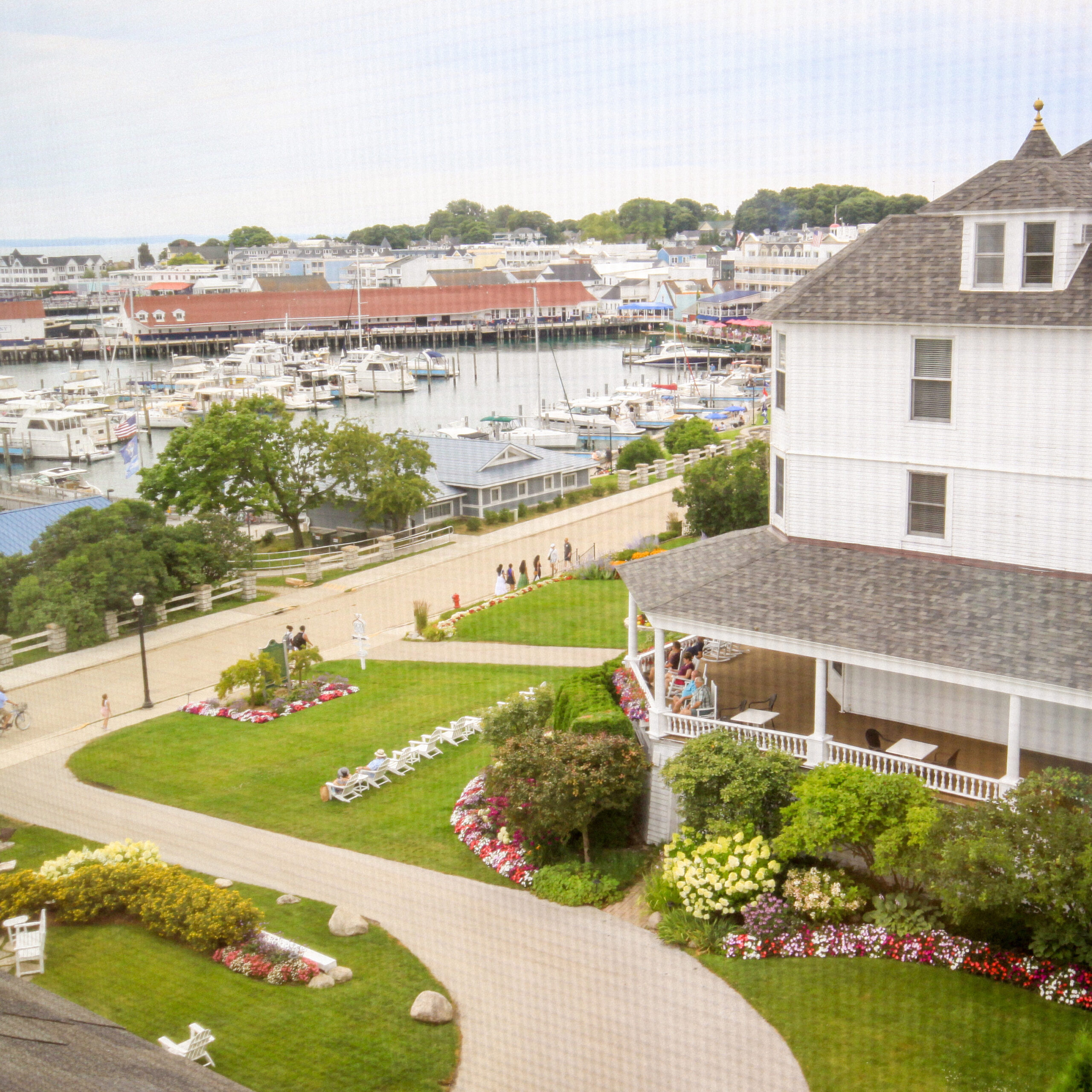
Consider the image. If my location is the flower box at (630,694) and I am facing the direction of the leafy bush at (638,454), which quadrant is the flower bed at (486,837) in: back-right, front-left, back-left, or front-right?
back-left

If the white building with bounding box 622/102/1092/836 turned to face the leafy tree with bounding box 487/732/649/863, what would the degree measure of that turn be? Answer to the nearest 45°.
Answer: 0° — it already faces it

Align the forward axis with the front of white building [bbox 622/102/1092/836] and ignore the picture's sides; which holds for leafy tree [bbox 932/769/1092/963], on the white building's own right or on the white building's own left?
on the white building's own left

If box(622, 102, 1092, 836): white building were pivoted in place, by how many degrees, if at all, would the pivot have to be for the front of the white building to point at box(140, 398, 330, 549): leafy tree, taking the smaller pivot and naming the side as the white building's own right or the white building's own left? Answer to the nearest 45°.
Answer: approximately 45° to the white building's own right

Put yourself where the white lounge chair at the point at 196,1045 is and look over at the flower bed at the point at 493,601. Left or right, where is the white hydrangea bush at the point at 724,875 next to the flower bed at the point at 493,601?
right

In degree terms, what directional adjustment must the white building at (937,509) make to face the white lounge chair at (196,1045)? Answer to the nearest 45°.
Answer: approximately 45° to its left

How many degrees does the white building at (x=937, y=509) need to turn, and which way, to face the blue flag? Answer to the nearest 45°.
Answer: approximately 45° to its right

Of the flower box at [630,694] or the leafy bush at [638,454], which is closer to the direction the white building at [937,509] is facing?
the flower box

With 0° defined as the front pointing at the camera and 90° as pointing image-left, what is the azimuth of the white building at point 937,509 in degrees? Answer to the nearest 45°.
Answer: approximately 90°

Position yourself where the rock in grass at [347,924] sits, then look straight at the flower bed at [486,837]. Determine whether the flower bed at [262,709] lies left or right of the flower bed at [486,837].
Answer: left
